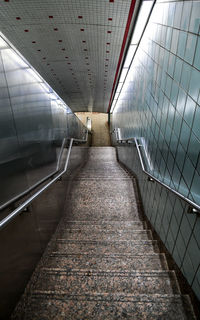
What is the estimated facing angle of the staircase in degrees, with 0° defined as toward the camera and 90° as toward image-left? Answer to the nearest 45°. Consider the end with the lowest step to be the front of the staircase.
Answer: approximately 180°
